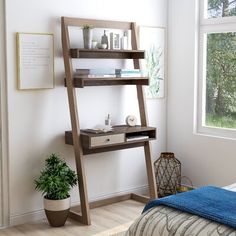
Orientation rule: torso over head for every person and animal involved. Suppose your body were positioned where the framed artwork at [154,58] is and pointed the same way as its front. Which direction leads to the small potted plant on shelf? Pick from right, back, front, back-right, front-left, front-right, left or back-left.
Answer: right

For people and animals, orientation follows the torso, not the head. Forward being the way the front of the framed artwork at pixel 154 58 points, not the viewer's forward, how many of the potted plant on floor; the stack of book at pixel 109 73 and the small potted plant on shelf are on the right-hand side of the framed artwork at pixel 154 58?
3

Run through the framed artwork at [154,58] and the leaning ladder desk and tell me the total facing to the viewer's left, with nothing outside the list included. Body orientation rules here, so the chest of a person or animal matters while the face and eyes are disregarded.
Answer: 0

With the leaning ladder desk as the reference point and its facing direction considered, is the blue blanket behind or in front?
in front

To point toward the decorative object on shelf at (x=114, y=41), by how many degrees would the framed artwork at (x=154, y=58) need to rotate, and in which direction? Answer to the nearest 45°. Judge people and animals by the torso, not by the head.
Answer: approximately 90° to its right

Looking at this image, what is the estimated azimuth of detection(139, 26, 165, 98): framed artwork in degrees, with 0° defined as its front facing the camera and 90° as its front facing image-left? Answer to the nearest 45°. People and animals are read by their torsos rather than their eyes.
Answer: approximately 315°

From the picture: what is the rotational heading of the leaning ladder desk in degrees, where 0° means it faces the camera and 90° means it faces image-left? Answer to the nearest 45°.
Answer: approximately 315°

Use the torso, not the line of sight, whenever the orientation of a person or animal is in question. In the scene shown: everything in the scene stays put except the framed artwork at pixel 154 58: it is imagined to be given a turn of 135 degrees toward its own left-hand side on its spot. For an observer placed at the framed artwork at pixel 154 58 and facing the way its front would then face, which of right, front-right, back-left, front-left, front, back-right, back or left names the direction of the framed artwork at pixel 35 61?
back-left

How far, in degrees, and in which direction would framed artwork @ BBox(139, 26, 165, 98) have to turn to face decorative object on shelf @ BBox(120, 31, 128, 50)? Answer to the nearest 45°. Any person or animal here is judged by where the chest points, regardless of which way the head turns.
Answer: approximately 90° to its right

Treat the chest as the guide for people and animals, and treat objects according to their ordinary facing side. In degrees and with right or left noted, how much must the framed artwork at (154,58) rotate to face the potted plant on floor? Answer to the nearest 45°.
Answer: approximately 90° to its right
